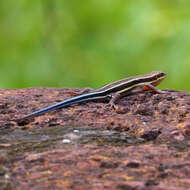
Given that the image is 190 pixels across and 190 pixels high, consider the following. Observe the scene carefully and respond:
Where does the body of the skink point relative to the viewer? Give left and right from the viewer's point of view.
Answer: facing to the right of the viewer
